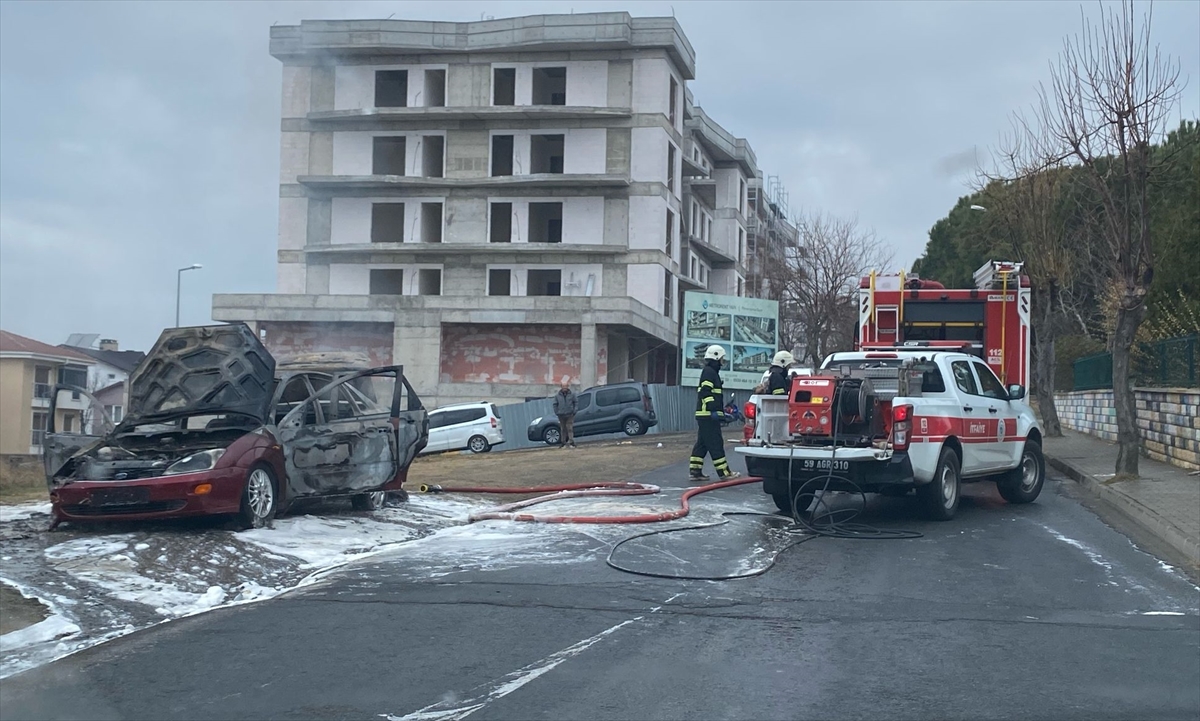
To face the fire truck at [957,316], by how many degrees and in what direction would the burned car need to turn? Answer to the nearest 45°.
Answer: approximately 135° to its left

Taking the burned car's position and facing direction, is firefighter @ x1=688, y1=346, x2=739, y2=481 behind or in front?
behind

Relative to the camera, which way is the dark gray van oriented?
to the viewer's left

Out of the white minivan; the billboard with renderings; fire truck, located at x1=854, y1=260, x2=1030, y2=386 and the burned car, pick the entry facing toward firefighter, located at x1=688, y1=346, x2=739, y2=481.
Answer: the billboard with renderings

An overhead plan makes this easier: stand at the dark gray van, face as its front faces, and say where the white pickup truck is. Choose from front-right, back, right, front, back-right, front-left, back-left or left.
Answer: left

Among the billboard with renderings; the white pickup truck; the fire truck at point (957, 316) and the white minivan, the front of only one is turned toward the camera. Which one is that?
the billboard with renderings

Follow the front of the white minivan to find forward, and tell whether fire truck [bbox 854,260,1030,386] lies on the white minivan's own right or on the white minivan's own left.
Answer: on the white minivan's own left

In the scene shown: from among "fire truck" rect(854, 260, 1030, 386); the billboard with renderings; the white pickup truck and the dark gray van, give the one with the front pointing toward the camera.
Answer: the billboard with renderings

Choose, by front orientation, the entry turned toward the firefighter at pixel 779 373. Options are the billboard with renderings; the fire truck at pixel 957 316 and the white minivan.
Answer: the billboard with renderings

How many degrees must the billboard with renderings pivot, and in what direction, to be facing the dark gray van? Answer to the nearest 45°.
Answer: approximately 45° to its right

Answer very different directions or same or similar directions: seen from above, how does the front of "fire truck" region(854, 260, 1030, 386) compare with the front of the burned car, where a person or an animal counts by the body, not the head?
very different directions

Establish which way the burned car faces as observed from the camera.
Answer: facing the viewer and to the left of the viewer

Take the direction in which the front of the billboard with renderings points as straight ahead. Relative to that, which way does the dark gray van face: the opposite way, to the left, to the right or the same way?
to the right

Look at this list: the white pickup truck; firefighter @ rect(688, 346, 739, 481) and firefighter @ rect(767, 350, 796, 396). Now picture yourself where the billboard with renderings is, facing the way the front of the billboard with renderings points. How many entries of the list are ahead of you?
3

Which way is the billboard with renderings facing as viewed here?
toward the camera

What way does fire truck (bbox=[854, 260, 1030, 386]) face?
away from the camera

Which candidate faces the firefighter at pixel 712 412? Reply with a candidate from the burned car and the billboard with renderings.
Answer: the billboard with renderings
